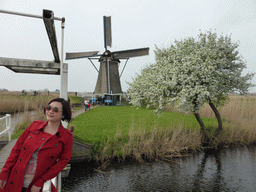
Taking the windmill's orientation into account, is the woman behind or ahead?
ahead

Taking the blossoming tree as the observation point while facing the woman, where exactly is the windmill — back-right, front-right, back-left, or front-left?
back-right

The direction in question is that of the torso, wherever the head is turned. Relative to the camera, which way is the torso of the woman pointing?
toward the camera

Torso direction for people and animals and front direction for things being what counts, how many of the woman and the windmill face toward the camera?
2

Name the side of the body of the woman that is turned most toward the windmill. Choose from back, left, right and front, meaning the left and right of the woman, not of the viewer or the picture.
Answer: back

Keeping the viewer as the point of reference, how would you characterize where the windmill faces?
facing the viewer

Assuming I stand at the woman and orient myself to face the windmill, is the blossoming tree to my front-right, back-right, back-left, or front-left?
front-right

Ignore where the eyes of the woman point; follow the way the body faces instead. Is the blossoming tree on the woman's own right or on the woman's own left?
on the woman's own left

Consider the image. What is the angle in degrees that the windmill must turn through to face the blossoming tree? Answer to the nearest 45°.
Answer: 0° — it already faces it
